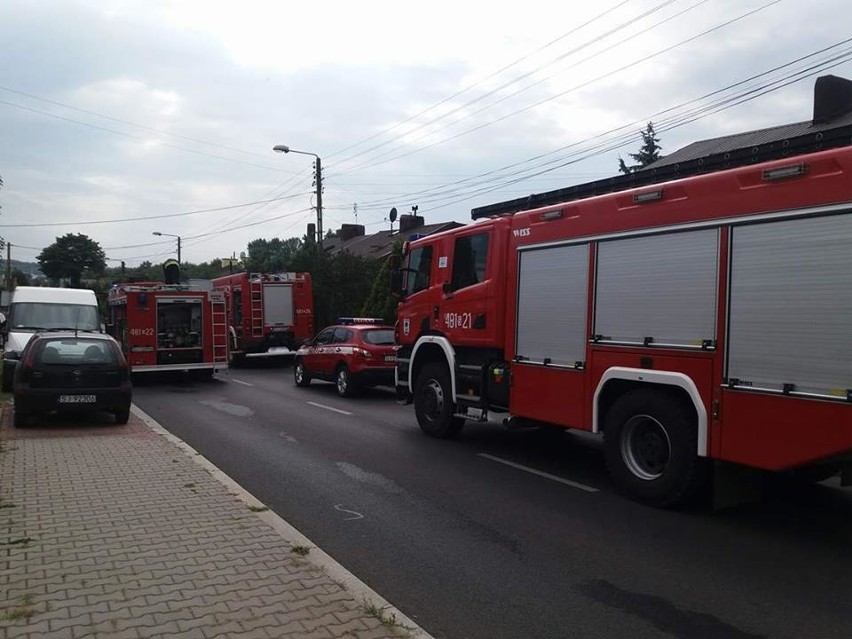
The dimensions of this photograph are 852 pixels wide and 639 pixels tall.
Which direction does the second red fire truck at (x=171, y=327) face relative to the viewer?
away from the camera

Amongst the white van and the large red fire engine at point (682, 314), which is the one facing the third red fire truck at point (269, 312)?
the large red fire engine

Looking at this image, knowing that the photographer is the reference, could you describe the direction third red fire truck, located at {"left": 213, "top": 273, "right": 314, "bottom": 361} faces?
facing away from the viewer and to the left of the viewer

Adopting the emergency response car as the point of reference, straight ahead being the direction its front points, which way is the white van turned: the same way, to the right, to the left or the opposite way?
the opposite way

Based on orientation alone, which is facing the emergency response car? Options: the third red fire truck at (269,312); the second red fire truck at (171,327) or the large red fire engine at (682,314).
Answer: the large red fire engine

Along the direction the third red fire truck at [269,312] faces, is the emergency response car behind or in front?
behind

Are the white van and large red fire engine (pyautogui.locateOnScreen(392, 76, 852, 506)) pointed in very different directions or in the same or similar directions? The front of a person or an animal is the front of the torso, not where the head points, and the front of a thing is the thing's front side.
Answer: very different directions

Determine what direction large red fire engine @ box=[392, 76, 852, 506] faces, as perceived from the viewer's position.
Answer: facing away from the viewer and to the left of the viewer

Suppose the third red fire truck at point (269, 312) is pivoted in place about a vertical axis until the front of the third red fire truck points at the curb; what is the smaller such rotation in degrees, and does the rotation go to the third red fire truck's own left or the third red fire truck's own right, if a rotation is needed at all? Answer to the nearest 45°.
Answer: approximately 135° to the third red fire truck's own left

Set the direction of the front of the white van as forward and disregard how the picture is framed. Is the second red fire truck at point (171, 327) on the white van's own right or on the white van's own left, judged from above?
on the white van's own left

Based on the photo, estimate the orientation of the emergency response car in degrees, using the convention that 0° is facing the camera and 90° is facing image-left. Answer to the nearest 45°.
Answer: approximately 135°

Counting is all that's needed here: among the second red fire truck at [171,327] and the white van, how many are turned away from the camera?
1
